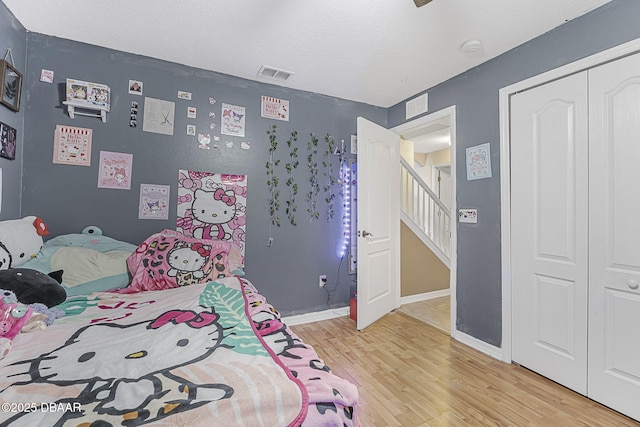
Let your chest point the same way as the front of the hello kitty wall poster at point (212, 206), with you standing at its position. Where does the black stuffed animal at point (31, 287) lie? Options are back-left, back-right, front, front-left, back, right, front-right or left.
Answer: front-right

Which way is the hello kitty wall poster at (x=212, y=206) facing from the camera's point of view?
toward the camera

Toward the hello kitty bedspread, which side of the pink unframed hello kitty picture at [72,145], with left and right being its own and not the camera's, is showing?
front

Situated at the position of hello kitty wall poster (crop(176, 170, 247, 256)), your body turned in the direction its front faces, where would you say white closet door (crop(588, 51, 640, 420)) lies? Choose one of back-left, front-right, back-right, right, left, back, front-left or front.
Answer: front-left

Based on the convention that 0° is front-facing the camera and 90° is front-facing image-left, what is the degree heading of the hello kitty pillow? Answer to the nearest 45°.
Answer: approximately 0°

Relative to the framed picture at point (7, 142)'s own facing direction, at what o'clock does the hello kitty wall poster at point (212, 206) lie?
The hello kitty wall poster is roughly at 11 o'clock from the framed picture.

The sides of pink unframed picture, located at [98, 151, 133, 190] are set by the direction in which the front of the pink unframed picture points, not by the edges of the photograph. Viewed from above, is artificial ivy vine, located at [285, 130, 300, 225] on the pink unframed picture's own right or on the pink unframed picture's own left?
on the pink unframed picture's own left

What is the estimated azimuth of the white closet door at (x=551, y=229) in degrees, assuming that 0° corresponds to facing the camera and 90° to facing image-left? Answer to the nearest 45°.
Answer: approximately 45°

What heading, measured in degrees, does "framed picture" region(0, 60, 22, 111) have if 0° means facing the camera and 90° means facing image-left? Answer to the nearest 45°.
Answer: approximately 315°

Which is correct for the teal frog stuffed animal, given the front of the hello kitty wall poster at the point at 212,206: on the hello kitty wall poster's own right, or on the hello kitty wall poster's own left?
on the hello kitty wall poster's own right

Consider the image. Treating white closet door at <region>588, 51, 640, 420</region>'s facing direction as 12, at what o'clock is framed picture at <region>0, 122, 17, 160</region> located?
The framed picture is roughly at 12 o'clock from the white closet door.

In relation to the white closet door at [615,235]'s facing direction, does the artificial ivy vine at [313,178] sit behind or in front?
in front

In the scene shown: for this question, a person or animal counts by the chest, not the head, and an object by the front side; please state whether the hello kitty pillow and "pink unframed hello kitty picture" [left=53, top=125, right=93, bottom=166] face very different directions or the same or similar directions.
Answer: same or similar directions

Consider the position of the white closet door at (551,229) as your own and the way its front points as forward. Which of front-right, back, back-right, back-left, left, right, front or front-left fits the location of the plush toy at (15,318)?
front

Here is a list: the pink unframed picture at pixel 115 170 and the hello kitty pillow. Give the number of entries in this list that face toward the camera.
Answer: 2

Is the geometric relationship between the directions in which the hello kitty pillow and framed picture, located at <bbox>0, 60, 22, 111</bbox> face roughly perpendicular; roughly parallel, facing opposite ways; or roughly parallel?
roughly perpendicular

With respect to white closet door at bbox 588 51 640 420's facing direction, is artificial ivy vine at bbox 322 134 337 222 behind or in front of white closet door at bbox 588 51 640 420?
in front

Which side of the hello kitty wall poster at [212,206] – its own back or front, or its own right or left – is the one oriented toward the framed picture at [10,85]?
right
